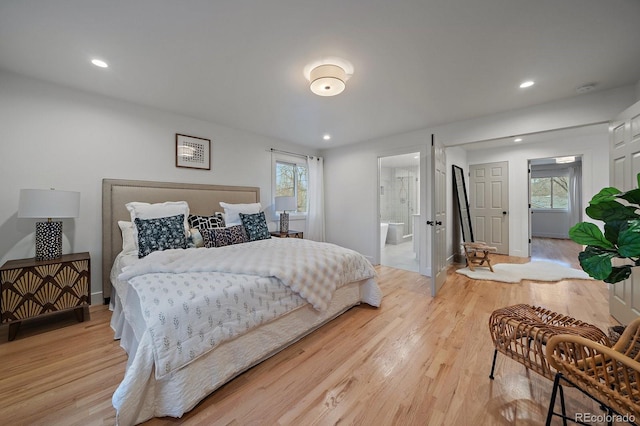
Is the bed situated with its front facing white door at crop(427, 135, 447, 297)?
no

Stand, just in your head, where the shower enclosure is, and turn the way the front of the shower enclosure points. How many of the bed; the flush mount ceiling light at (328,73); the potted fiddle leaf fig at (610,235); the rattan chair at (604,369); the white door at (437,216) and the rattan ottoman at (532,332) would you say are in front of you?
6

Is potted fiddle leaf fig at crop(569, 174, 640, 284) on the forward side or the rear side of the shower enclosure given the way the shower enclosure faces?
on the forward side

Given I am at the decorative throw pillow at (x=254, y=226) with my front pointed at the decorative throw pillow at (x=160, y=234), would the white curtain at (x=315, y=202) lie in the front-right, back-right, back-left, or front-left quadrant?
back-right

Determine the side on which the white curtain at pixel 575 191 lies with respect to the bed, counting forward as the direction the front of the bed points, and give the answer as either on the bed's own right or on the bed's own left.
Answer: on the bed's own left

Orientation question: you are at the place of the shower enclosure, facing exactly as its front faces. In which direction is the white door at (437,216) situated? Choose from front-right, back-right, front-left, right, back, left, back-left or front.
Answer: front

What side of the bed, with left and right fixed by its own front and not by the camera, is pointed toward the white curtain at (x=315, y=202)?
left

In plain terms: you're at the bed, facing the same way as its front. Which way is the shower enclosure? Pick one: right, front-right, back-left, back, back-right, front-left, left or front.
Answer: left

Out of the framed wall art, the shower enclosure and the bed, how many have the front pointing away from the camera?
0

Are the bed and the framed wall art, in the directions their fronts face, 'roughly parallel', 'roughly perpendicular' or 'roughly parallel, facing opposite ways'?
roughly parallel

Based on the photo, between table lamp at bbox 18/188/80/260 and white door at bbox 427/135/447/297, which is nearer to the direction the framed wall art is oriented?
the white door

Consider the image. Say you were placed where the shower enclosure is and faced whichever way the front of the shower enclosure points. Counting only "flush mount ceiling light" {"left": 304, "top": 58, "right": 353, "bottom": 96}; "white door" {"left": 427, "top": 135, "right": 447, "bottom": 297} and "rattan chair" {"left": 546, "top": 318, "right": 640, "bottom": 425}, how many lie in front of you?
3

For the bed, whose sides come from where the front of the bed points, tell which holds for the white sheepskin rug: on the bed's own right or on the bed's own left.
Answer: on the bed's own left

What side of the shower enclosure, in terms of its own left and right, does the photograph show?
front

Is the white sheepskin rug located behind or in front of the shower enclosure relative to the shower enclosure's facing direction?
in front

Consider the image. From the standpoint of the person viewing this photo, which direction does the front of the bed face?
facing the viewer and to the right of the viewer

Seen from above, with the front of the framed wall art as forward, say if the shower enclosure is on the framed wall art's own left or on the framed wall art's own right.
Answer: on the framed wall art's own left

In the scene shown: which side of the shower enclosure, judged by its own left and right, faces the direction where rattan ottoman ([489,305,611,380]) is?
front
